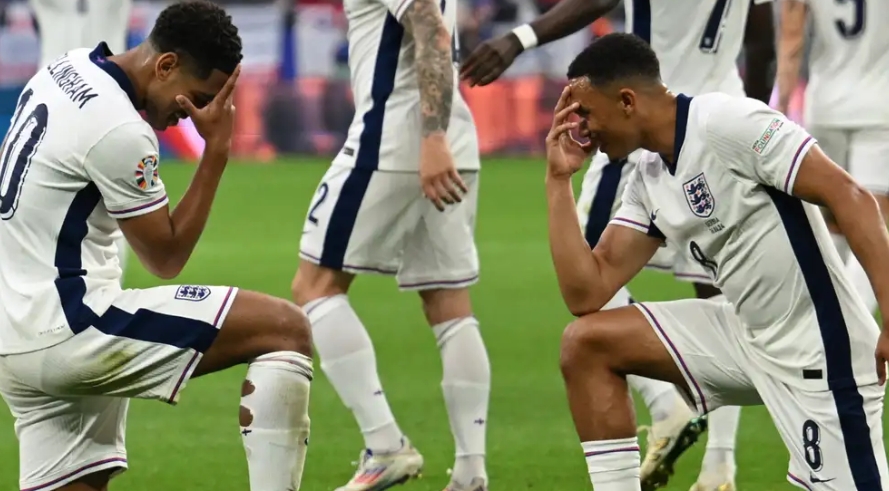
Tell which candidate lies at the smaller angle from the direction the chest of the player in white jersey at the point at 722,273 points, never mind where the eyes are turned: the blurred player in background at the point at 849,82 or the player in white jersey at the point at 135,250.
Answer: the player in white jersey

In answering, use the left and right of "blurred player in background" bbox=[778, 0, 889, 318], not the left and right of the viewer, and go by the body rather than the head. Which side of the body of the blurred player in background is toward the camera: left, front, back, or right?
back

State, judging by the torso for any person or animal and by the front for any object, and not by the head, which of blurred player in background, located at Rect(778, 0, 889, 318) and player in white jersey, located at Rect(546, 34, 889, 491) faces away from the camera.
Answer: the blurred player in background

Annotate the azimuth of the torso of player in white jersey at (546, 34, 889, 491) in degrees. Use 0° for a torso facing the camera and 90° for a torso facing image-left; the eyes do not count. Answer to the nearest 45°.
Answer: approximately 45°

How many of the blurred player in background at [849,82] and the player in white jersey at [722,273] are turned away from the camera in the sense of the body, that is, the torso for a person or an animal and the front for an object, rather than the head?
1

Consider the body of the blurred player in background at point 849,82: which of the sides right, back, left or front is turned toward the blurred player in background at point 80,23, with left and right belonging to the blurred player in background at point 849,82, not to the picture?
left

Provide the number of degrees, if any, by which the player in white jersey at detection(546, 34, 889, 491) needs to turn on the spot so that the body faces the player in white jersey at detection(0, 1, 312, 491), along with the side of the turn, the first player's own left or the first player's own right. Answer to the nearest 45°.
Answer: approximately 45° to the first player's own right

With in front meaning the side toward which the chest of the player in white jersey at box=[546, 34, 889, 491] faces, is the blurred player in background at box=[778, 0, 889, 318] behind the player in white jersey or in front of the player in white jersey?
behind

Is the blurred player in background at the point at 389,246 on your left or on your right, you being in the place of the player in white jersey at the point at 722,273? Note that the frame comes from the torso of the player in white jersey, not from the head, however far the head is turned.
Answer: on your right

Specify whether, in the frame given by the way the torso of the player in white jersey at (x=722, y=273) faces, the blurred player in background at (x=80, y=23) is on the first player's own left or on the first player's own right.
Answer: on the first player's own right
